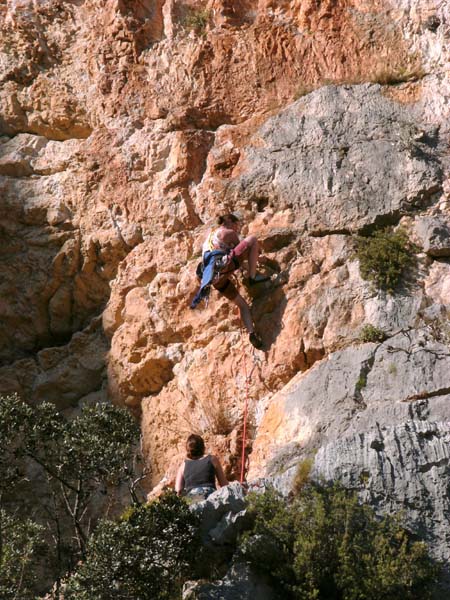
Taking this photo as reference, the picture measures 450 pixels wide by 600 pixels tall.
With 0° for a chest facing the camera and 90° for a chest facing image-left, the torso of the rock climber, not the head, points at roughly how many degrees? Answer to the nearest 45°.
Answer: approximately 225°

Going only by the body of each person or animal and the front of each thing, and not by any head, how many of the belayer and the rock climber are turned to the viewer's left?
0

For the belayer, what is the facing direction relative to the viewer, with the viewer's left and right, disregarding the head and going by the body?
facing away from the viewer

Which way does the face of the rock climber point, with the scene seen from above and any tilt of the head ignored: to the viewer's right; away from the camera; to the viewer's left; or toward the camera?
away from the camera

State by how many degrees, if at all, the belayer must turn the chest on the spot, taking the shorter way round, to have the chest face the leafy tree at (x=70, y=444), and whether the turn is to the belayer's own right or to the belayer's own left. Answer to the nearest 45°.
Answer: approximately 90° to the belayer's own left

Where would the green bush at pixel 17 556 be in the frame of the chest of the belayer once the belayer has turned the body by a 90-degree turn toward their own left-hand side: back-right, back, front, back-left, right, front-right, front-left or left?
front
